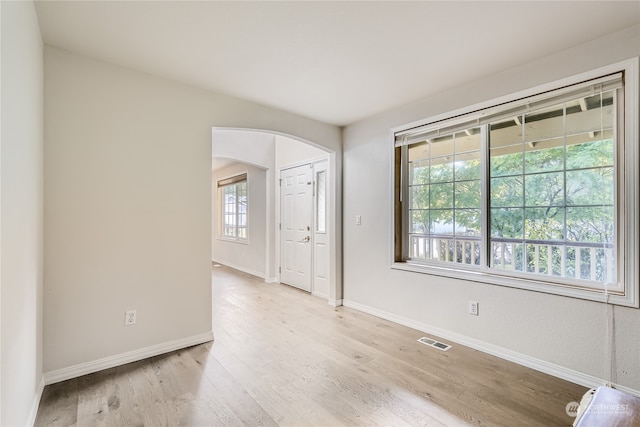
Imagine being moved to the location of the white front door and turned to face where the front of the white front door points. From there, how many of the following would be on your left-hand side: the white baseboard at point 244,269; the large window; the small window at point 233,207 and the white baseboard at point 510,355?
2

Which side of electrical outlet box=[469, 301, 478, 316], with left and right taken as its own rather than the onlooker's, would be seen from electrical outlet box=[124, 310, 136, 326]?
front

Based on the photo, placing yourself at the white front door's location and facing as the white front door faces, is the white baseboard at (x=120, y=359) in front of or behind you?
in front

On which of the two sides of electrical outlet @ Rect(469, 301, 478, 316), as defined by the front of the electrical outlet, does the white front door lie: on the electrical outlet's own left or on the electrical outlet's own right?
on the electrical outlet's own right

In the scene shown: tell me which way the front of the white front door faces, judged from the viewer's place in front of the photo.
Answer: facing the viewer and to the left of the viewer

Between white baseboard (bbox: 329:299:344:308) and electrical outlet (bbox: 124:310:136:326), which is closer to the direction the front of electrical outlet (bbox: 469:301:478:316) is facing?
the electrical outlet

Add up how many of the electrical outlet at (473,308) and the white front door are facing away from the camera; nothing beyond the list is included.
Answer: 0

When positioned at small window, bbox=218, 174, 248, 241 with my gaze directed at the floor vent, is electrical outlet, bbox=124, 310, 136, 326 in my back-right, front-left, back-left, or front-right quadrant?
front-right

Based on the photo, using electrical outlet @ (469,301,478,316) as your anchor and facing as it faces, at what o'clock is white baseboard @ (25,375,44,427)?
The white baseboard is roughly at 12 o'clock from the electrical outlet.
